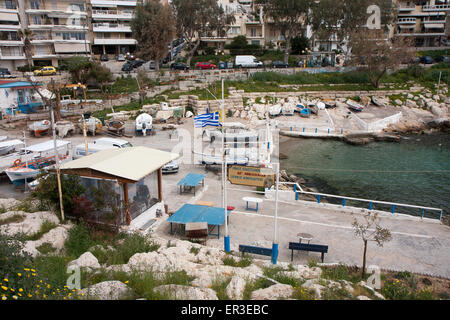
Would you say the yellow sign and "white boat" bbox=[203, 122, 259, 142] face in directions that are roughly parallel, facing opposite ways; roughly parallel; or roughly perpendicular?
roughly perpendicular

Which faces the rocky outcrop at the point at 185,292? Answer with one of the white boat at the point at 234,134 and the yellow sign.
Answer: the yellow sign

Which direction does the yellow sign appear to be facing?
toward the camera

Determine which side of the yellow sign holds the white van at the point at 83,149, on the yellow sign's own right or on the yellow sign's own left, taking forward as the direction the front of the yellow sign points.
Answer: on the yellow sign's own right

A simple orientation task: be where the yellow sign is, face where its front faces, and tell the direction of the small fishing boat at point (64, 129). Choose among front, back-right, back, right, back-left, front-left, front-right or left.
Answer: back-right

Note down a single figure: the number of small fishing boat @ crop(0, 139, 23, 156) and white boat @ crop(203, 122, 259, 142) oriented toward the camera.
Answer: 0

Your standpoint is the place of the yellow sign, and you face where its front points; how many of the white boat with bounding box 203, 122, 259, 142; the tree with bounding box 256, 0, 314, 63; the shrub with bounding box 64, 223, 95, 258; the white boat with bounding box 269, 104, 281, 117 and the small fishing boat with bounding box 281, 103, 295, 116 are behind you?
4

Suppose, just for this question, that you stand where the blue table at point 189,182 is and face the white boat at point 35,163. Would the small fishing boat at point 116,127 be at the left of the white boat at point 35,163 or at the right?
right

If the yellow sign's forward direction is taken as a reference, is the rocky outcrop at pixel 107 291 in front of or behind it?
in front

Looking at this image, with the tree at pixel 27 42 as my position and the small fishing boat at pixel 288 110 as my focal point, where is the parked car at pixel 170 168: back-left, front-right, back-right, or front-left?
front-right
